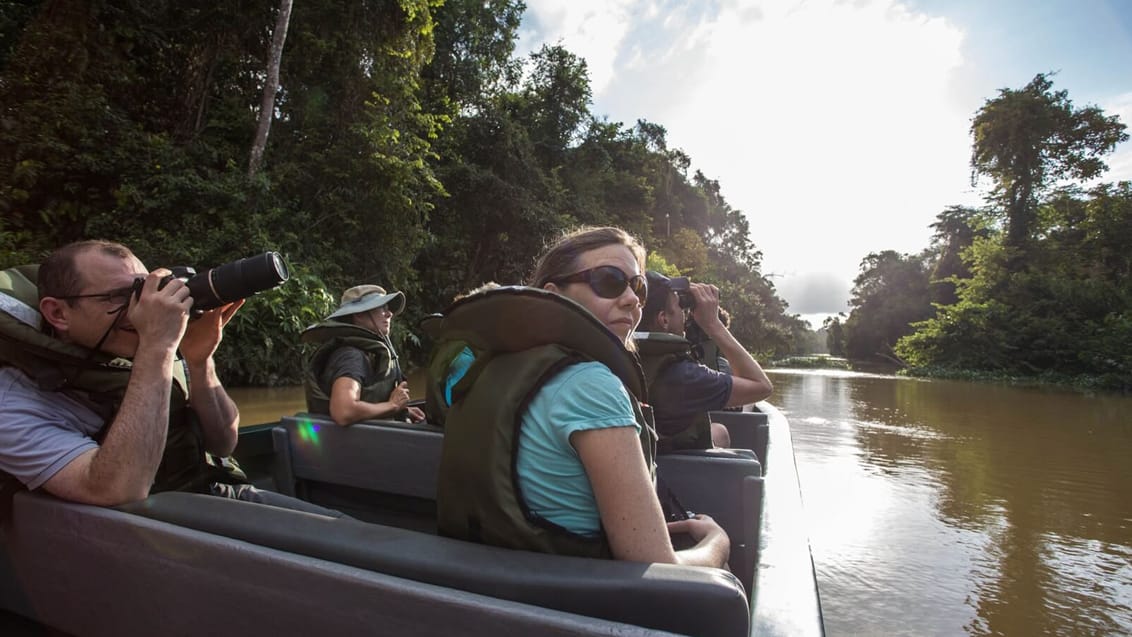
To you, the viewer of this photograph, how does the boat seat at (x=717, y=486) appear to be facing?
facing away from the viewer

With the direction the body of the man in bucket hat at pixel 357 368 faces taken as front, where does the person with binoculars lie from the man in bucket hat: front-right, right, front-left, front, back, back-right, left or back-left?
front-right

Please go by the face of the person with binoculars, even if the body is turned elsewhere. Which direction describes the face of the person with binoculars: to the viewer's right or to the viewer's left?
to the viewer's right

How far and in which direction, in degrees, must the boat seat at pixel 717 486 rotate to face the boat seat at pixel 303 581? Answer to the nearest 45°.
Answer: approximately 135° to its left

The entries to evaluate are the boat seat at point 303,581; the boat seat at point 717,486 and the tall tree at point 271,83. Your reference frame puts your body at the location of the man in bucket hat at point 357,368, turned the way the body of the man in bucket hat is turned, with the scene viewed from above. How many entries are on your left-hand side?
1
